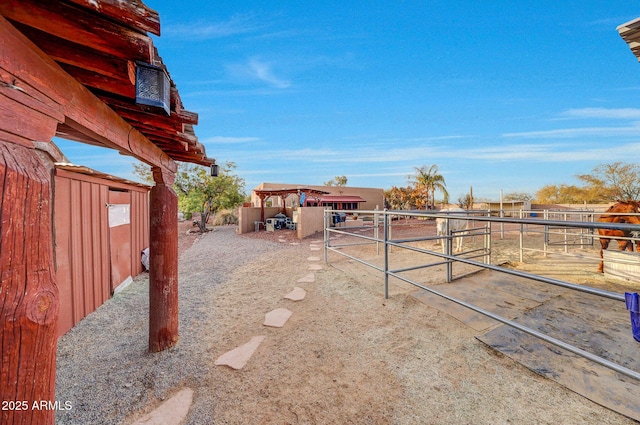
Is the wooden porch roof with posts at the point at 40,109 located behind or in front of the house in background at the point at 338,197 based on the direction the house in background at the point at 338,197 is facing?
in front

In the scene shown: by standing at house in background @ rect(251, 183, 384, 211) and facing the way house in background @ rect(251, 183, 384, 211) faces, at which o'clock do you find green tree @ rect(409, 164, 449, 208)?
The green tree is roughly at 9 o'clock from the house in background.

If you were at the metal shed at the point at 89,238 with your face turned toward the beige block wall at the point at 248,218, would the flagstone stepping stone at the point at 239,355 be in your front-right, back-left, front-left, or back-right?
back-right

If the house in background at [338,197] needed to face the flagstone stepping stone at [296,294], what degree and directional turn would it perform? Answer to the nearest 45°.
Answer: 0° — it already faces it

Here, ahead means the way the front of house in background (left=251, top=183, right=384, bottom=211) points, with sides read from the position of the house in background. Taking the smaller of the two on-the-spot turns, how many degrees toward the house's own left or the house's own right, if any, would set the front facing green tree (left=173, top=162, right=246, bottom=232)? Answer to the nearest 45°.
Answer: approximately 45° to the house's own right

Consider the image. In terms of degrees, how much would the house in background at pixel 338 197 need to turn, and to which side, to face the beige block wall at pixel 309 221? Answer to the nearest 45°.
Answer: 0° — it already faces it

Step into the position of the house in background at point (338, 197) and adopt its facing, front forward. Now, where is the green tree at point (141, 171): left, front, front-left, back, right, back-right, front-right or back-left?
front-right

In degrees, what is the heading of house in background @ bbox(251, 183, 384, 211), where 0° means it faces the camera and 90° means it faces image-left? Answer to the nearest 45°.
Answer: approximately 0°

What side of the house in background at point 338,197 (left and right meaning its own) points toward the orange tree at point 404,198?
left

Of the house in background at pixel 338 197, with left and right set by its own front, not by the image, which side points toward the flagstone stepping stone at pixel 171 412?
front

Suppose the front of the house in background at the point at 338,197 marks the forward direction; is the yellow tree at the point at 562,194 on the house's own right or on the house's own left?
on the house's own left
